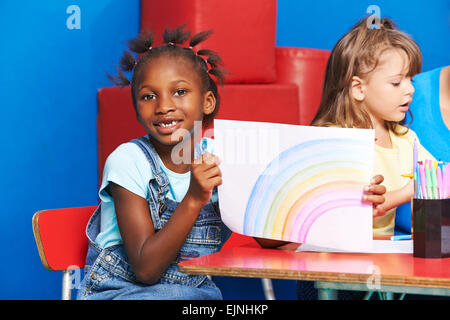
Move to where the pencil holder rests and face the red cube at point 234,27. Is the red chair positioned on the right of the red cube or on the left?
left

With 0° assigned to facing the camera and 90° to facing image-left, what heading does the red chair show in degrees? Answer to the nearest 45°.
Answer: approximately 315°

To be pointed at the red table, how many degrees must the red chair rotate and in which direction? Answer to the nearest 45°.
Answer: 0° — it already faces it

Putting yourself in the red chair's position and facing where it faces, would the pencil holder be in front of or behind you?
in front

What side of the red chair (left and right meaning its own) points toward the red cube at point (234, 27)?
left

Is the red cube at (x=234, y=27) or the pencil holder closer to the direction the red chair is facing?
the pencil holder
